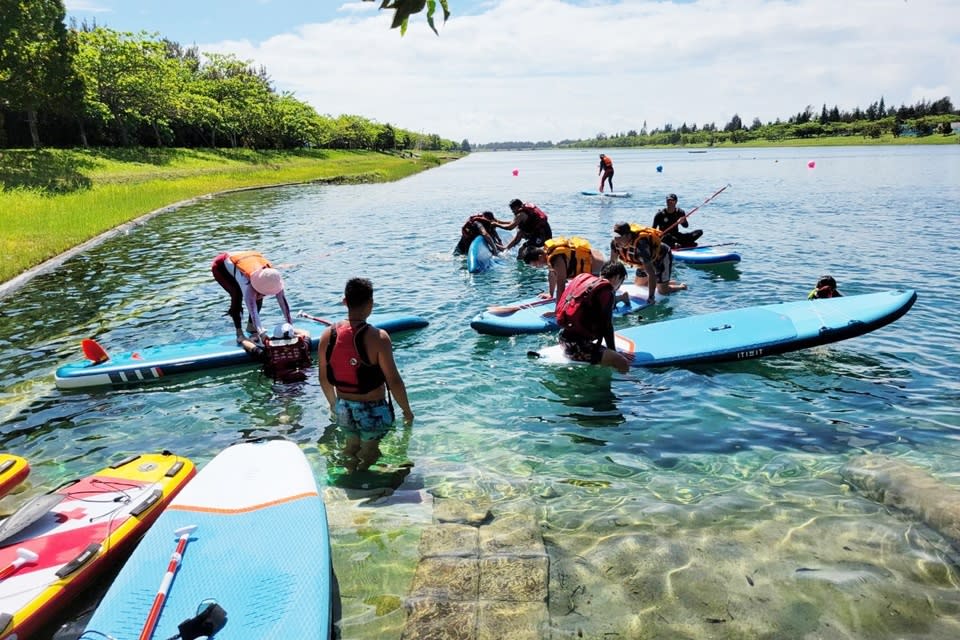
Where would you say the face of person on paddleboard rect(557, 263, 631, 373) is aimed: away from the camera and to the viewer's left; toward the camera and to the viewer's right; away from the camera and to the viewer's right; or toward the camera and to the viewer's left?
away from the camera and to the viewer's right

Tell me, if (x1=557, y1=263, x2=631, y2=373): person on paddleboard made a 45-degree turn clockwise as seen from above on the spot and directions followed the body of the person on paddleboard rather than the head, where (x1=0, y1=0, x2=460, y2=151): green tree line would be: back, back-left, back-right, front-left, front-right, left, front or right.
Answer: back-left

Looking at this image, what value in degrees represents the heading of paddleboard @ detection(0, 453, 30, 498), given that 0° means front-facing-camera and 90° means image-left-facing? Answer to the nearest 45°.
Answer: approximately 225°

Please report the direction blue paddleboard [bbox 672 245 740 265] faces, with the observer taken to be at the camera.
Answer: facing to the right of the viewer

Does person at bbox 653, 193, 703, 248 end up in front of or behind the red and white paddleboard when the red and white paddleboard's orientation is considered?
in front

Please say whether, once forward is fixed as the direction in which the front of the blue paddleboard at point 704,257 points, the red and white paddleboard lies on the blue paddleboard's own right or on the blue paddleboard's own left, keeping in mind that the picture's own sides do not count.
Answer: on the blue paddleboard's own right

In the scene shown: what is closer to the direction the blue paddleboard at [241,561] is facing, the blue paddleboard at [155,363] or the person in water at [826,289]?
the blue paddleboard

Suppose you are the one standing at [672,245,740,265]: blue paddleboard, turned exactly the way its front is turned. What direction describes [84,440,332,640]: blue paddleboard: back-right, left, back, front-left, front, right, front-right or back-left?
right

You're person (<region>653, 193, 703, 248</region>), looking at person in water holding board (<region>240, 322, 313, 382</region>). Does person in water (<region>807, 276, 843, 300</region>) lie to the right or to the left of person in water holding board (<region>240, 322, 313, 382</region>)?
left

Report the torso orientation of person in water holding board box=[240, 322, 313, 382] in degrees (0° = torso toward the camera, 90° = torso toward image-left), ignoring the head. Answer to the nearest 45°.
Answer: approximately 180°

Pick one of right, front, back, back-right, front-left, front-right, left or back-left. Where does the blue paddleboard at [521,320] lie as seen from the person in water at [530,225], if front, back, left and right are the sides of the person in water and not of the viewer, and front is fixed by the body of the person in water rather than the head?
left

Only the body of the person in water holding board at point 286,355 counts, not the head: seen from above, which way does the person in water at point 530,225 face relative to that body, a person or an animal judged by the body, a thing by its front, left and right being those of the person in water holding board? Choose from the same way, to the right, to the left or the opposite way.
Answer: to the left

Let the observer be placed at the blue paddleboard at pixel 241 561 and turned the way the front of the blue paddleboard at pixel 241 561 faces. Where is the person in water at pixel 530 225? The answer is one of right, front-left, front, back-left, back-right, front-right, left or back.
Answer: front-right

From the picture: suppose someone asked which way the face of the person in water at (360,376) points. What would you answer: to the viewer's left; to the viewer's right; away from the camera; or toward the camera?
away from the camera

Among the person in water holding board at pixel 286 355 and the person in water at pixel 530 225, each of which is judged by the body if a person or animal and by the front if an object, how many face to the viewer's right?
0

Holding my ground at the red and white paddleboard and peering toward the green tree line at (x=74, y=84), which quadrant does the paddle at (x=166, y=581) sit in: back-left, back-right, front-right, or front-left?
back-right

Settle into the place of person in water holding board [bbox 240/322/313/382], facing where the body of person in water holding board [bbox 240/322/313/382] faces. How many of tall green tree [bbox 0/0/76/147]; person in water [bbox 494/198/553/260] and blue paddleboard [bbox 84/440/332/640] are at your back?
1

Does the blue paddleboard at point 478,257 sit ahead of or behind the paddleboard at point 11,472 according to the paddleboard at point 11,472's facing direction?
ahead

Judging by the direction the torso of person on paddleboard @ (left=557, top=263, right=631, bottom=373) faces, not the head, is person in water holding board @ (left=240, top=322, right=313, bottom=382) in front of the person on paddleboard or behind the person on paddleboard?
behind
